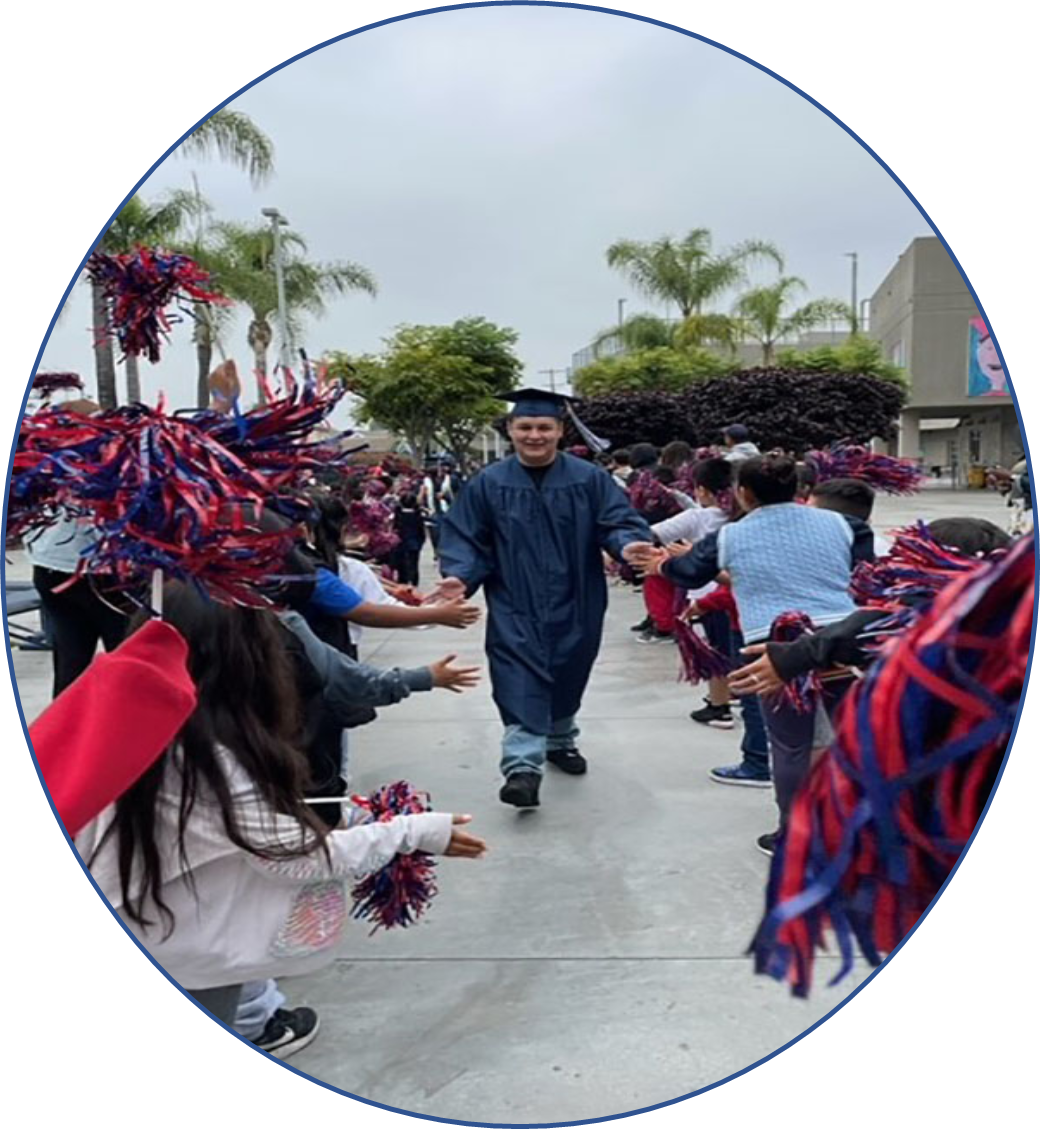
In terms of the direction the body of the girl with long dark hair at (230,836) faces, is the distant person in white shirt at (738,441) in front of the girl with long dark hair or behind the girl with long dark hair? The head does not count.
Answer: in front

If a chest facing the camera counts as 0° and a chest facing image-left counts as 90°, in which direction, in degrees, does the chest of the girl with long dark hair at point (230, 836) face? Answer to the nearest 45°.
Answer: approximately 225°

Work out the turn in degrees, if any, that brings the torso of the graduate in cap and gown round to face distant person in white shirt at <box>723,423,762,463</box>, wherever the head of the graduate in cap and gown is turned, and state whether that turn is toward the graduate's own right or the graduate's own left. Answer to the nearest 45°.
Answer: approximately 135° to the graduate's own left

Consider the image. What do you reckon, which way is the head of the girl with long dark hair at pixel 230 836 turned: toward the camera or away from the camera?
away from the camera

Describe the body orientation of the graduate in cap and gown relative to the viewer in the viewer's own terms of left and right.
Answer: facing the viewer

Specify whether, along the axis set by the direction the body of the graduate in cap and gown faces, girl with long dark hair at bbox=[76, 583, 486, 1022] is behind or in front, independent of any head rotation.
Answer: in front

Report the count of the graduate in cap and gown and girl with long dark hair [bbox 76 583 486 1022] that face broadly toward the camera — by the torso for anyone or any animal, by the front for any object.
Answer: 1
